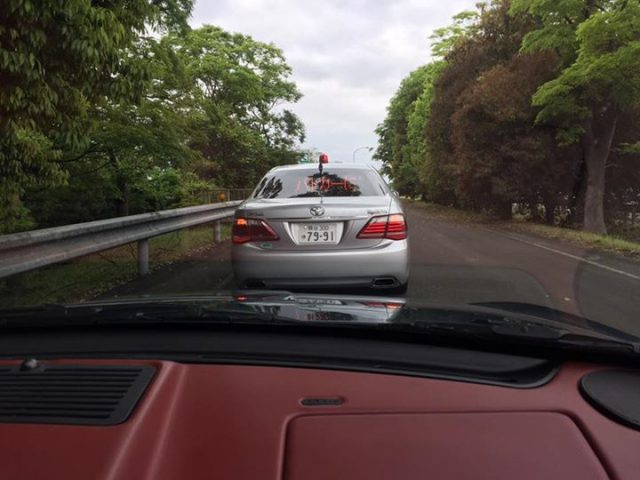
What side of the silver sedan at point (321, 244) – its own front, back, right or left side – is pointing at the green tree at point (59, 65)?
left

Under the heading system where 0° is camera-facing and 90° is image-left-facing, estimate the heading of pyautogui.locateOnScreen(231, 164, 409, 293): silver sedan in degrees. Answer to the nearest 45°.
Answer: approximately 180°

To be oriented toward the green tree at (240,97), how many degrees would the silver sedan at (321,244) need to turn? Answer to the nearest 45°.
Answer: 0° — it already faces it

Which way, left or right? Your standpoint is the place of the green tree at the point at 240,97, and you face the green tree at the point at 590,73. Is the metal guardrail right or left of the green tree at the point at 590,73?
right

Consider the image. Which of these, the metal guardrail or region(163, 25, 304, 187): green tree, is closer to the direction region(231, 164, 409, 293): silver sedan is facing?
the green tree

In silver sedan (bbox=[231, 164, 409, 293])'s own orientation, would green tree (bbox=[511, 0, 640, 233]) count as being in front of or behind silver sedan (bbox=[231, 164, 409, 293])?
in front
